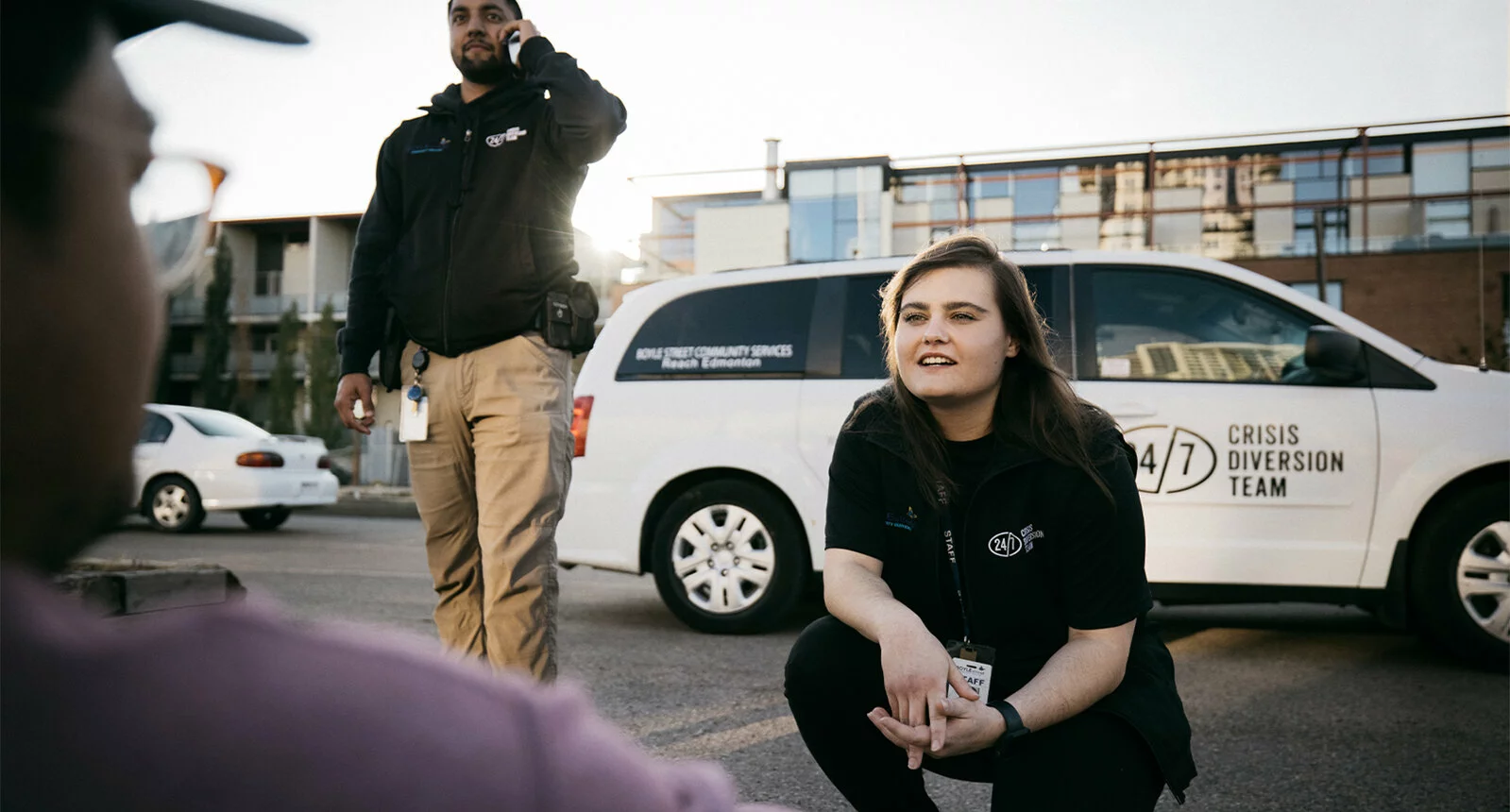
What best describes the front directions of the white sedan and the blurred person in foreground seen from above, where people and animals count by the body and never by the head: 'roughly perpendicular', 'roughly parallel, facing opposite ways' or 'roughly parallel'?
roughly perpendicular

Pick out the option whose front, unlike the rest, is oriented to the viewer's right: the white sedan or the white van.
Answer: the white van

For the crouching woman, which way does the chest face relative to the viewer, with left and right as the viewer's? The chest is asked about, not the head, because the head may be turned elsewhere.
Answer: facing the viewer and to the left of the viewer

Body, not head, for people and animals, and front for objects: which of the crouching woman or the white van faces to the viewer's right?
the white van

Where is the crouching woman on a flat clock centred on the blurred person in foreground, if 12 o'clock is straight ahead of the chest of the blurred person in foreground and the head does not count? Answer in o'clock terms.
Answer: The crouching woman is roughly at 12 o'clock from the blurred person in foreground.

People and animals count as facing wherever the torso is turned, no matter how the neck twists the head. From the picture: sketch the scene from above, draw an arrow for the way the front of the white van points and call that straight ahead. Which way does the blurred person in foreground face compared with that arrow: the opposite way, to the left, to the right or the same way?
to the left

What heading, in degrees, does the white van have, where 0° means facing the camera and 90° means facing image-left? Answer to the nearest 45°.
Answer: approximately 270°

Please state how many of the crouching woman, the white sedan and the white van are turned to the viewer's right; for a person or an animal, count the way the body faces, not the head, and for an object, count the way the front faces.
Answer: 1

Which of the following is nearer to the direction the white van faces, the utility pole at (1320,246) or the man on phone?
the utility pole

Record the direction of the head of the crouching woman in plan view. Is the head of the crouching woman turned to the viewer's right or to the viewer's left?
to the viewer's left

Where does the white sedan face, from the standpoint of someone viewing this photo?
facing away from the viewer and to the left of the viewer

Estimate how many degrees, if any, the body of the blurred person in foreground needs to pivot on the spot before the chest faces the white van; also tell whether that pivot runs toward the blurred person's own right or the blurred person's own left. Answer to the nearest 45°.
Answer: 0° — they already face it

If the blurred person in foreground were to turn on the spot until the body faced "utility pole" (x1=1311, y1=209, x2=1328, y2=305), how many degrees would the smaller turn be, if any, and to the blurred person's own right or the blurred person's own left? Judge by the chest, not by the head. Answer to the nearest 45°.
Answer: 0° — they already face it

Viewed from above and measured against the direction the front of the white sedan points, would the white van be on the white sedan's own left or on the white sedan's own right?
on the white sedan's own left
